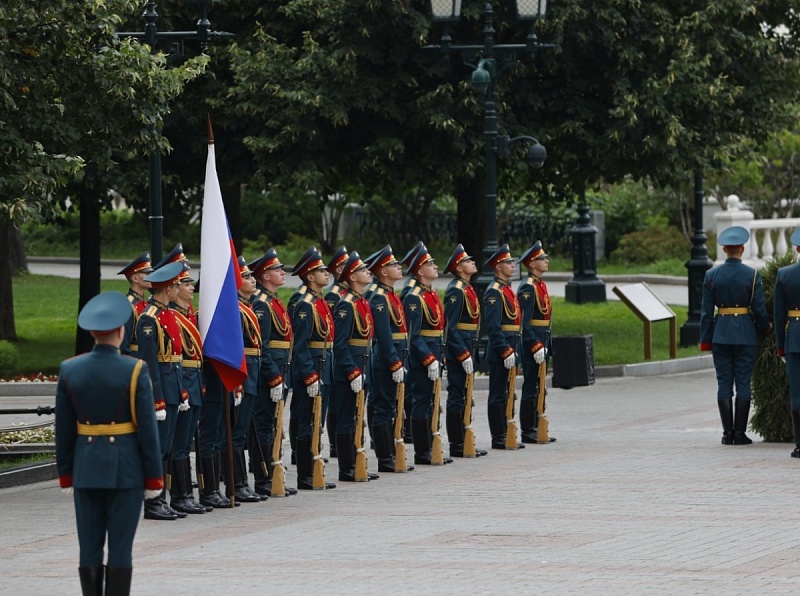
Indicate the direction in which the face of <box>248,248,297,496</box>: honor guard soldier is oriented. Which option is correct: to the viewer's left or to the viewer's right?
to the viewer's right

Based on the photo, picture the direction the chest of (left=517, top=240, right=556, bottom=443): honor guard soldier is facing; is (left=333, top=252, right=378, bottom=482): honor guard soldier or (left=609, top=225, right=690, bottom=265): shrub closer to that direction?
the honor guard soldier

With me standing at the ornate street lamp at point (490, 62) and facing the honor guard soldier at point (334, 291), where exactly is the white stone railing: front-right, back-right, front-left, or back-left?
back-left

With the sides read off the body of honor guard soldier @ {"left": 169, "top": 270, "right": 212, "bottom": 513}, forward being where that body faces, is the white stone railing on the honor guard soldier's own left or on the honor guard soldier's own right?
on the honor guard soldier's own left
